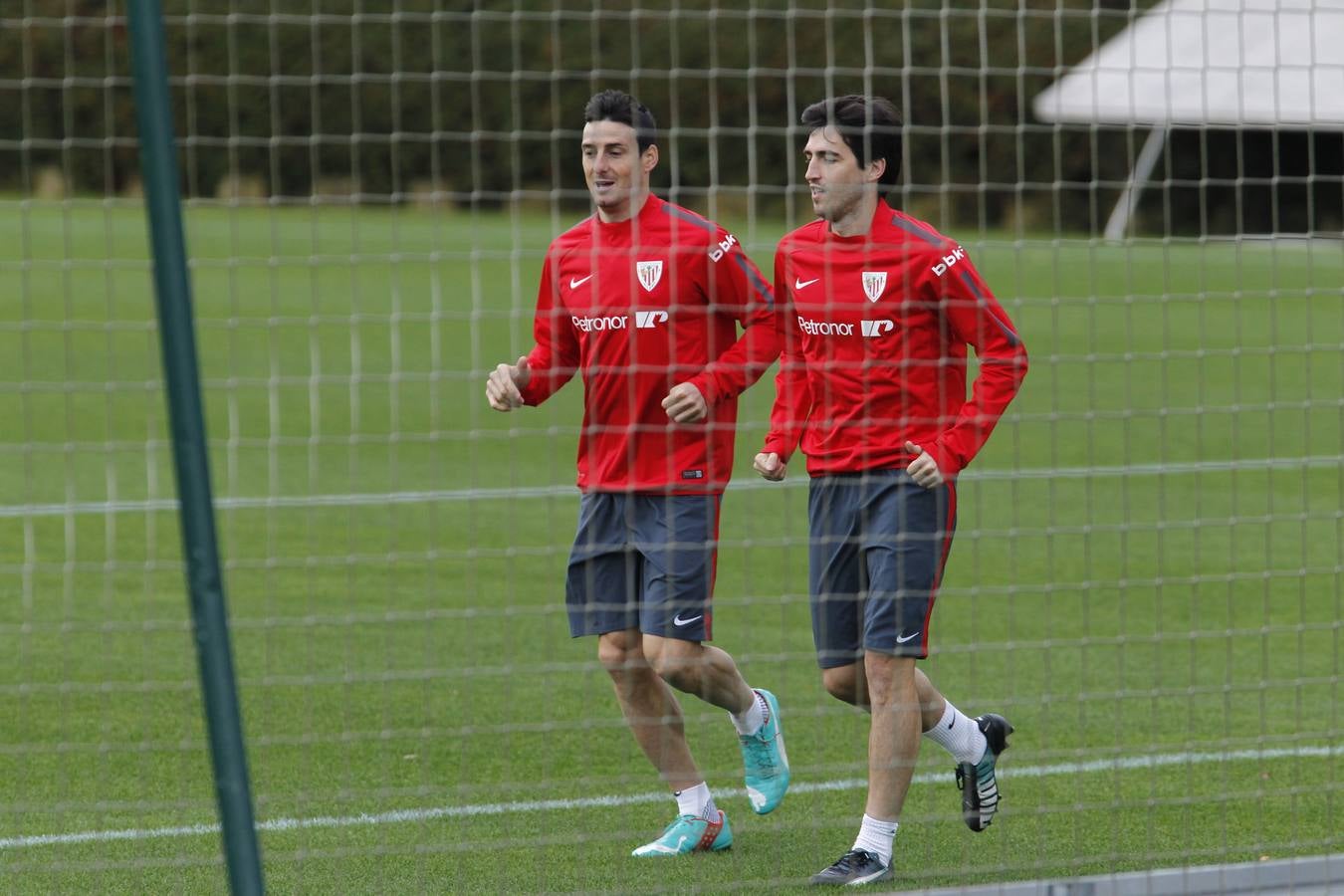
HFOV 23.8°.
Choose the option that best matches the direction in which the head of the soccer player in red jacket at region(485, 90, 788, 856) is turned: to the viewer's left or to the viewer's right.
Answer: to the viewer's left

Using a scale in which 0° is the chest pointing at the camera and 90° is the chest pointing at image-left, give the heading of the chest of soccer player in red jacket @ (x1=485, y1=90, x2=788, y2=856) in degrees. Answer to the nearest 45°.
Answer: approximately 45°

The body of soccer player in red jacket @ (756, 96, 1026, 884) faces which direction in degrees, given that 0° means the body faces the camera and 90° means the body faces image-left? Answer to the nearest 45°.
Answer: approximately 45°
